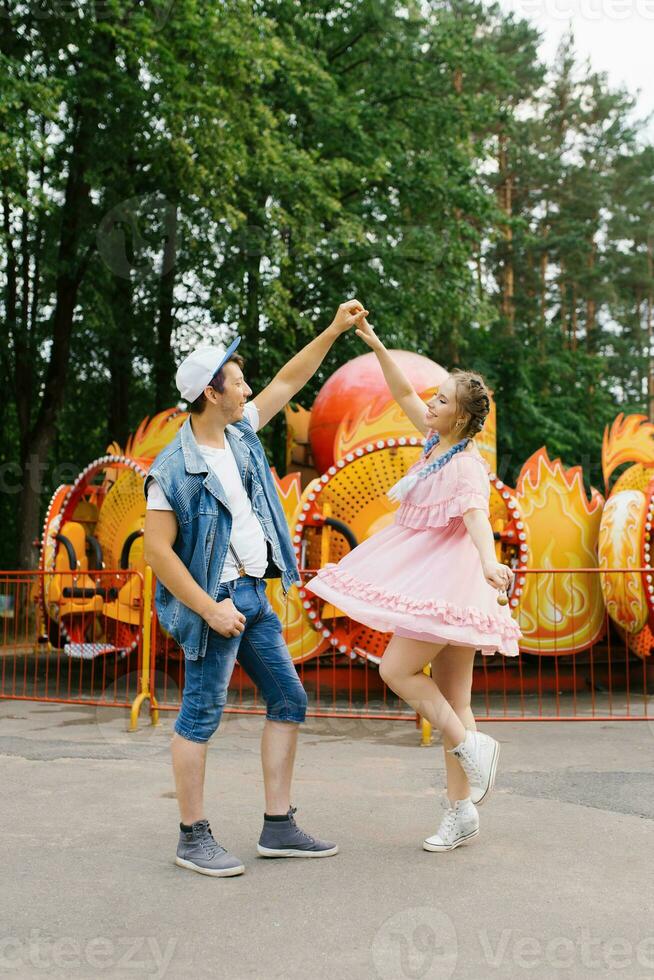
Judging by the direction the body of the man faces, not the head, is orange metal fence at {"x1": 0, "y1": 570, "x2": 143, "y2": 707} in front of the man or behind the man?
behind

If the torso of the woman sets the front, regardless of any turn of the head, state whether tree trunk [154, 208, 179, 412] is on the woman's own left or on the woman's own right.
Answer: on the woman's own right

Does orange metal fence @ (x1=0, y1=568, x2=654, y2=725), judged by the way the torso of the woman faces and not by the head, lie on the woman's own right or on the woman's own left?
on the woman's own right

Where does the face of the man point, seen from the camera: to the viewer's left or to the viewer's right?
to the viewer's right

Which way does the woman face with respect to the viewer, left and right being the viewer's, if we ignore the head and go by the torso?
facing to the left of the viewer

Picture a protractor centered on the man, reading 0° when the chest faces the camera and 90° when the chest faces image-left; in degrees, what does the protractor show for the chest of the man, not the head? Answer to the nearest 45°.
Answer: approximately 315°

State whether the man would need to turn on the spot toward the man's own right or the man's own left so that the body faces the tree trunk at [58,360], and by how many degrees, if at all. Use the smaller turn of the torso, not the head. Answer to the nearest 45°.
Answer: approximately 135° to the man's own left

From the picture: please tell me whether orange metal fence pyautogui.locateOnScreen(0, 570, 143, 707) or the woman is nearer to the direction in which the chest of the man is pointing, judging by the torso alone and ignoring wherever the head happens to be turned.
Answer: the woman

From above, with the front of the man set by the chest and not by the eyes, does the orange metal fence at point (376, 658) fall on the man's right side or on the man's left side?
on the man's left side

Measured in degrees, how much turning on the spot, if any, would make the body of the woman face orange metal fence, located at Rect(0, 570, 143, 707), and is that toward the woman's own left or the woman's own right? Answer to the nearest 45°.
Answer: approximately 45° to the woman's own right

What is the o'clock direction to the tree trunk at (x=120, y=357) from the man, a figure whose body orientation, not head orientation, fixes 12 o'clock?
The tree trunk is roughly at 7 o'clock from the man.

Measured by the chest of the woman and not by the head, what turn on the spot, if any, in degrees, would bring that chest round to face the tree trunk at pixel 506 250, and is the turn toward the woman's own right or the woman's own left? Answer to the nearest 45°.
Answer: approximately 90° to the woman's own right
